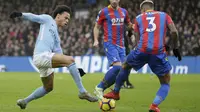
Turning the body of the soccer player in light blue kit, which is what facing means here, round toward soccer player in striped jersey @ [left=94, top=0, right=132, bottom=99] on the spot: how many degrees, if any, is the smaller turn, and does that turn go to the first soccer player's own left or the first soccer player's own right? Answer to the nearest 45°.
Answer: approximately 45° to the first soccer player's own left

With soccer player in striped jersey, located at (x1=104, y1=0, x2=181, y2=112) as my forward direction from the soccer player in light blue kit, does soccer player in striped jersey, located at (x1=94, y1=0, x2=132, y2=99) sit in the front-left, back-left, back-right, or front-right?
front-left

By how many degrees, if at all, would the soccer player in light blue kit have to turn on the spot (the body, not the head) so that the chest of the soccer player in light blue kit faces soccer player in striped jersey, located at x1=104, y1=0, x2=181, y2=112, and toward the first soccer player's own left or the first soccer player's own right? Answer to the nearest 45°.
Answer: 0° — they already face them

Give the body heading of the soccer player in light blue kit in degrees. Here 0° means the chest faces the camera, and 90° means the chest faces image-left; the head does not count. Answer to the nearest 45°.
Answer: approximately 270°
